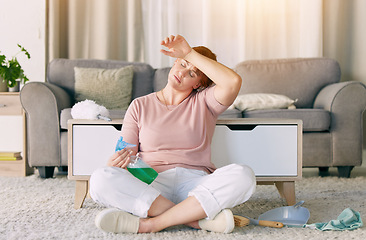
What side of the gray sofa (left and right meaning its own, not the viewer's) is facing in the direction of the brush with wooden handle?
front

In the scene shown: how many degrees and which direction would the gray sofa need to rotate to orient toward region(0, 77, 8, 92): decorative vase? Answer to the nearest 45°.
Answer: approximately 90° to its right

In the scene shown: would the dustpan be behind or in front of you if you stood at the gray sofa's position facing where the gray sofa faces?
in front

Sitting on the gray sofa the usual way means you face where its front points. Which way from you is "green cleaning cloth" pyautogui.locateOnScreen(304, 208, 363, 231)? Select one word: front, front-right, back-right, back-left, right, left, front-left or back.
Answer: front

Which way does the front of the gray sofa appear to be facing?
toward the camera

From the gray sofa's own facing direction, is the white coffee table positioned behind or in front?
in front
